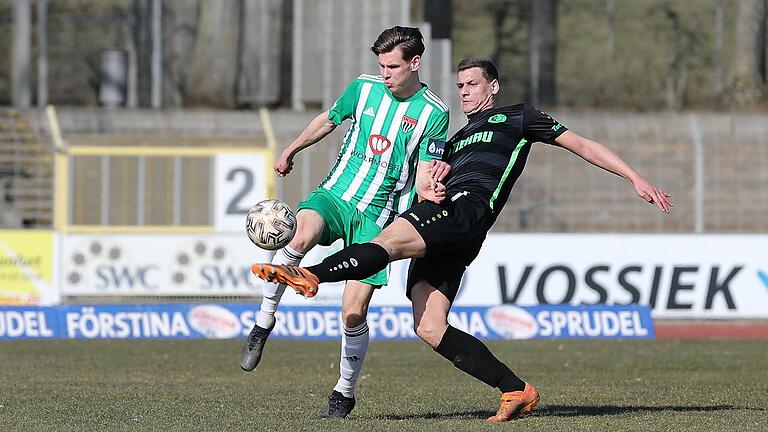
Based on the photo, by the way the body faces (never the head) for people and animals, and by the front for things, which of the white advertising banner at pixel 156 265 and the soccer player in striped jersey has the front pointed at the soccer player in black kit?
the white advertising banner

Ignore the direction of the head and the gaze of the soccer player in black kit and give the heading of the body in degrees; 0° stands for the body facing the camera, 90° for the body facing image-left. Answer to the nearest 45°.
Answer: approximately 45°

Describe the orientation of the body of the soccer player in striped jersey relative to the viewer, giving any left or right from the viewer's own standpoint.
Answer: facing the viewer and to the left of the viewer

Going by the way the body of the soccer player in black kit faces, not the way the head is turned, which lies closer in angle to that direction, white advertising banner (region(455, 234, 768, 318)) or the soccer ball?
the soccer ball

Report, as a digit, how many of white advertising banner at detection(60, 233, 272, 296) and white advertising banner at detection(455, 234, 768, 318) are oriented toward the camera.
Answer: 2

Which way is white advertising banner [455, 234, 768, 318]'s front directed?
toward the camera

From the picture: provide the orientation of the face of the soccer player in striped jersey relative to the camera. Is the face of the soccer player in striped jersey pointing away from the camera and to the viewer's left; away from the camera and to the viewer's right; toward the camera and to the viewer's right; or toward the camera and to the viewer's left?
toward the camera and to the viewer's left

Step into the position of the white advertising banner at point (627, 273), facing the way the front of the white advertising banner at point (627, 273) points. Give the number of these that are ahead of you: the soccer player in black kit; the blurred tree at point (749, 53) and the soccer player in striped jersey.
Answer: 2

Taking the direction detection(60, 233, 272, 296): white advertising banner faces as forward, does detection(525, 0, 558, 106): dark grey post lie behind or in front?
behind

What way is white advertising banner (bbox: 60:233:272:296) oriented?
toward the camera

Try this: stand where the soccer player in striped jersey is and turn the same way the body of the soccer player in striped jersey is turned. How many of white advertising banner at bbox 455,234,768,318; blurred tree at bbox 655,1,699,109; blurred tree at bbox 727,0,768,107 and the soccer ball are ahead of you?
1

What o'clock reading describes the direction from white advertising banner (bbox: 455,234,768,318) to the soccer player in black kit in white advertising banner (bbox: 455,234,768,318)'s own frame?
The soccer player in black kit is roughly at 12 o'clock from the white advertising banner.

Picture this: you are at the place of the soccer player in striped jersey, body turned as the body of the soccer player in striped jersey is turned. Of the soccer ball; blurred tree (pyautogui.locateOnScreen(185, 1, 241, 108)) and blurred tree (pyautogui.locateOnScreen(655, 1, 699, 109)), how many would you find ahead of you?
1

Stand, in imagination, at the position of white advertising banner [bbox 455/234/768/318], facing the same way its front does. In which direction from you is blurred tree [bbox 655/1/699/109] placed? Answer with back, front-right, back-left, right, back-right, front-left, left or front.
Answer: back

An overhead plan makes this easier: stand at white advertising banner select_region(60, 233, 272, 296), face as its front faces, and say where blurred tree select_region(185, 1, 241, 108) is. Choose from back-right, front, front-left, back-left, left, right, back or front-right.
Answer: back

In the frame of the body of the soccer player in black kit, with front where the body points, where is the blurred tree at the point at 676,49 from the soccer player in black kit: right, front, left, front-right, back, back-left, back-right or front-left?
back-right

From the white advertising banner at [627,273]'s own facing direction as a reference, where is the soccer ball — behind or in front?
in front

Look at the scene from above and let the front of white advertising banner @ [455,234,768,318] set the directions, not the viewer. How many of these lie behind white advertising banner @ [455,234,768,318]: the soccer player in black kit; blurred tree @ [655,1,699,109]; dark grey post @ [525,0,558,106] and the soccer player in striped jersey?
2
